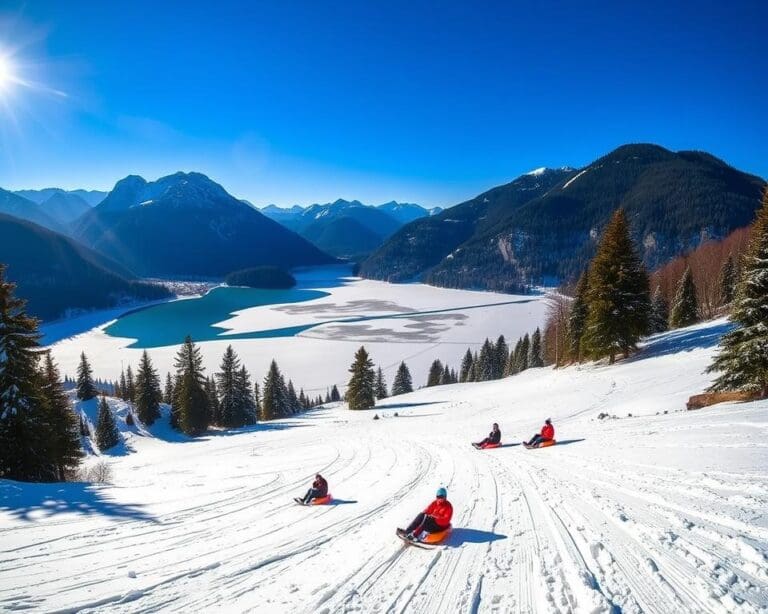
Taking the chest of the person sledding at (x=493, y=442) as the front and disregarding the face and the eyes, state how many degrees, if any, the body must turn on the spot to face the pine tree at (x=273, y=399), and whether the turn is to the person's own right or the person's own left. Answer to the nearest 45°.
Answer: approximately 45° to the person's own right

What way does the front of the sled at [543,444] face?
to the viewer's left

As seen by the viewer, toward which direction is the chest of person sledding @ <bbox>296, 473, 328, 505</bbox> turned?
to the viewer's left

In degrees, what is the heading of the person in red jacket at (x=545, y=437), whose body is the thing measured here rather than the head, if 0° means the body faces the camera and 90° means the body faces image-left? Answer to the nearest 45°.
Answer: approximately 90°

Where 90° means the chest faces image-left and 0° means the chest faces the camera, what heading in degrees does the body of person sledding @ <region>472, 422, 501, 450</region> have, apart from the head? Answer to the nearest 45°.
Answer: approximately 90°

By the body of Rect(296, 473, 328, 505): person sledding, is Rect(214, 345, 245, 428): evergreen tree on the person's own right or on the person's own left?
on the person's own right
